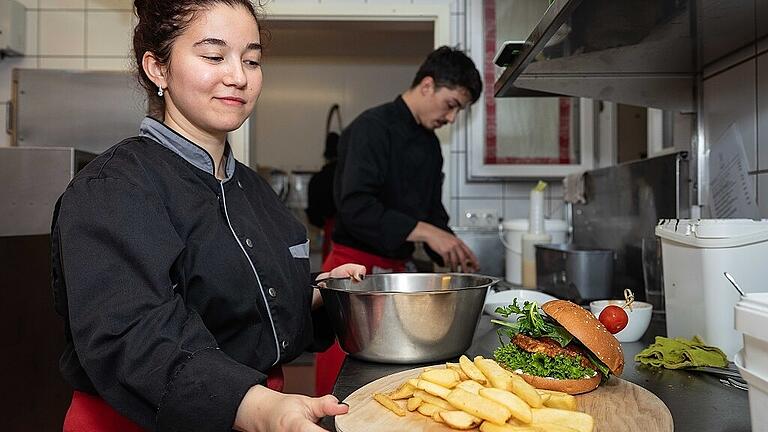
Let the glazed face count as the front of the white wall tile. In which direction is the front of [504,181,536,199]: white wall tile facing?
toward the camera

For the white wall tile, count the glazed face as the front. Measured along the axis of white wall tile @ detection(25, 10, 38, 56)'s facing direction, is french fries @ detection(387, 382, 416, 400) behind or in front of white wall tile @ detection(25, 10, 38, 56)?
in front

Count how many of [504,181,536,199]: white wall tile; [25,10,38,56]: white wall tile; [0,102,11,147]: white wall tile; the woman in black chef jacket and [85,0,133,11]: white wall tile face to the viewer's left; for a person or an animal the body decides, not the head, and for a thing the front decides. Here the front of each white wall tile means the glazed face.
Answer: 0

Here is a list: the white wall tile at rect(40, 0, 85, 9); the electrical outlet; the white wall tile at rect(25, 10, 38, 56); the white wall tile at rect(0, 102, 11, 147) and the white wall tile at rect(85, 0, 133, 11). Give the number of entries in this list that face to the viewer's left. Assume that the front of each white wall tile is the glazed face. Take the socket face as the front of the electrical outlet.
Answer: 0

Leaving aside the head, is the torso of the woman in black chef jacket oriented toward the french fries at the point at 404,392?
yes

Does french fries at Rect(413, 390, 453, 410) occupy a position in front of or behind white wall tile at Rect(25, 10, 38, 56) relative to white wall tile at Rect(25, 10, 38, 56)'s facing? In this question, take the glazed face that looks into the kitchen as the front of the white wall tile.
in front

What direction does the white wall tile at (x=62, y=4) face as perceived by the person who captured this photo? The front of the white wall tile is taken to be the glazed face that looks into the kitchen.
facing the viewer

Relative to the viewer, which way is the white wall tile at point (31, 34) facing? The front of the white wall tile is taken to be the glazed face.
toward the camera

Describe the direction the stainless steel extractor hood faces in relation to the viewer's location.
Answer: facing to the left of the viewer

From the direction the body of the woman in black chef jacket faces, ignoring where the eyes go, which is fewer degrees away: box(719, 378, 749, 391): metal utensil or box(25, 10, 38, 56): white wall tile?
the metal utensil

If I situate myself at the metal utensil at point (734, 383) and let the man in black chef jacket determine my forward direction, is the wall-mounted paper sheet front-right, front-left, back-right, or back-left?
front-right

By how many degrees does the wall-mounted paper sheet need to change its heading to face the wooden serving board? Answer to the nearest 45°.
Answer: approximately 45° to its left

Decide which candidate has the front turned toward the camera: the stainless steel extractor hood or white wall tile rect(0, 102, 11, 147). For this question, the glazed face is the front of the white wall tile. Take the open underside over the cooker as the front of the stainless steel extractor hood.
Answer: the white wall tile

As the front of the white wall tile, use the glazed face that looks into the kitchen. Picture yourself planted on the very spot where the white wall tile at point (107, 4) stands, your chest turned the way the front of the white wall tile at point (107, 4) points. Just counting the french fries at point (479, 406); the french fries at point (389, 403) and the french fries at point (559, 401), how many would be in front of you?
3

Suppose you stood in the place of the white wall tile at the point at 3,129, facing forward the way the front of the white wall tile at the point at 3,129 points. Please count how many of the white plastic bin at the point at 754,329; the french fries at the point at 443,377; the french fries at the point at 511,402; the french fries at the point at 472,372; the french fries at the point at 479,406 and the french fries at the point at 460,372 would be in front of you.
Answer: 6

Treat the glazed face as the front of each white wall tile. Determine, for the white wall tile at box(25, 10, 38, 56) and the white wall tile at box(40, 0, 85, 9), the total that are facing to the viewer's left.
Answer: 0

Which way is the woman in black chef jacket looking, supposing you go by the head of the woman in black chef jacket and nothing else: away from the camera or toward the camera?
toward the camera
